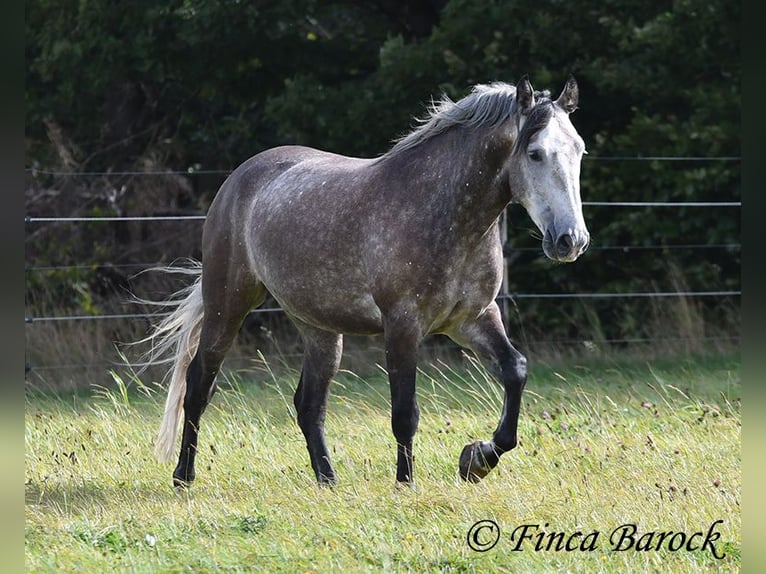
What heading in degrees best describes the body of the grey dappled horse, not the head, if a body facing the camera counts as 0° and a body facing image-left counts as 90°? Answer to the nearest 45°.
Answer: approximately 315°
